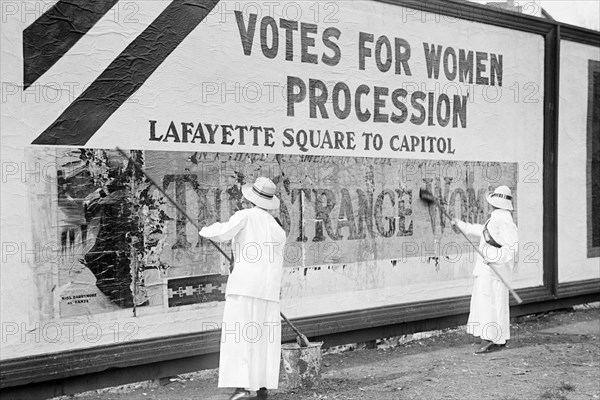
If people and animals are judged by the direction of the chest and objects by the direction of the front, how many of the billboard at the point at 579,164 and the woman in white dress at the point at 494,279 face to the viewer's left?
1

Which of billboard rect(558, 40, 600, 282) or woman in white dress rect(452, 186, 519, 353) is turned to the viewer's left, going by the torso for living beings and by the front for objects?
the woman in white dress

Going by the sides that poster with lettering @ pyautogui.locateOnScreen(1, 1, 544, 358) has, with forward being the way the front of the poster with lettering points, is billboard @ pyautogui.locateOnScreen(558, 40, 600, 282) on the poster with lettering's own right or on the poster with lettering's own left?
on the poster with lettering's own left

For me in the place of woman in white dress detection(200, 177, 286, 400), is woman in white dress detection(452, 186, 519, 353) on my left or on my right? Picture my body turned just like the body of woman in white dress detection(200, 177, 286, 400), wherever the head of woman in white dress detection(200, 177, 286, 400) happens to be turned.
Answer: on my right

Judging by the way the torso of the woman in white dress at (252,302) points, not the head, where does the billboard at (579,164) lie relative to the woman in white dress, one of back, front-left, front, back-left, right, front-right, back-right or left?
right

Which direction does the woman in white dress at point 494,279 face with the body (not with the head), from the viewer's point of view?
to the viewer's left

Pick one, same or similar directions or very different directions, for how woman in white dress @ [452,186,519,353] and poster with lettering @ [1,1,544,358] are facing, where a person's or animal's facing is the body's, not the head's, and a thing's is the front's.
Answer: very different directions

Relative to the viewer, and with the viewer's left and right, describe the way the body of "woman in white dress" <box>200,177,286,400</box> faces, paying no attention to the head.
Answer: facing away from the viewer and to the left of the viewer

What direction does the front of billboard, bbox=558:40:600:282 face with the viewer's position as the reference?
facing the viewer and to the right of the viewer
